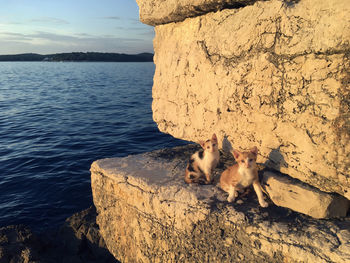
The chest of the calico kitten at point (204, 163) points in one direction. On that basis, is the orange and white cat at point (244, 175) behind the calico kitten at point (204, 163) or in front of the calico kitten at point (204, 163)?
in front

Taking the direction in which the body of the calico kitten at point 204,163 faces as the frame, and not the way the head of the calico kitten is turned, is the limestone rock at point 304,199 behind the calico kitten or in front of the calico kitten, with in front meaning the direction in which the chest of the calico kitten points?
in front

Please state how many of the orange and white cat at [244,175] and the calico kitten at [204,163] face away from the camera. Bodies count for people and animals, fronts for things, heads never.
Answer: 0

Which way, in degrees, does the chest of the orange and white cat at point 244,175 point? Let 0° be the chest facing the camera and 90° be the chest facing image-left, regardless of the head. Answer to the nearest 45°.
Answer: approximately 315°

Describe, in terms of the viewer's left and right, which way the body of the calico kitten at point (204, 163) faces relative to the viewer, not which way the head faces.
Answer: facing the viewer and to the right of the viewer

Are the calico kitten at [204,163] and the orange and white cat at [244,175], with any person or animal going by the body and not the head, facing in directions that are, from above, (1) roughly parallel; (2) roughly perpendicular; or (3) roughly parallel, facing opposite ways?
roughly parallel
